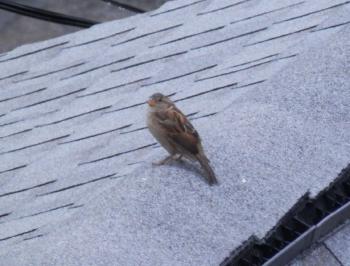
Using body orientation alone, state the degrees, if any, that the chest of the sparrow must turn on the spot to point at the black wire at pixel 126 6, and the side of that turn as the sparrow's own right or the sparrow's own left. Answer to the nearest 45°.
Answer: approximately 90° to the sparrow's own right

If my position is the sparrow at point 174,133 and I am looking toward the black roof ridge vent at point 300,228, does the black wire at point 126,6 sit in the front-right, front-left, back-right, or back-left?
back-left

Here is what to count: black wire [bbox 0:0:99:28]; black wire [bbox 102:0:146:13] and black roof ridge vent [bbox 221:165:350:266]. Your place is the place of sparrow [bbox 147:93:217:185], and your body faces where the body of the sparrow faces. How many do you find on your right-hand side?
2

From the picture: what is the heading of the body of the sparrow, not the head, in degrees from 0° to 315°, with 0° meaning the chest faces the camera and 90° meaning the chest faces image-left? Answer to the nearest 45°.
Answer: approximately 90°
